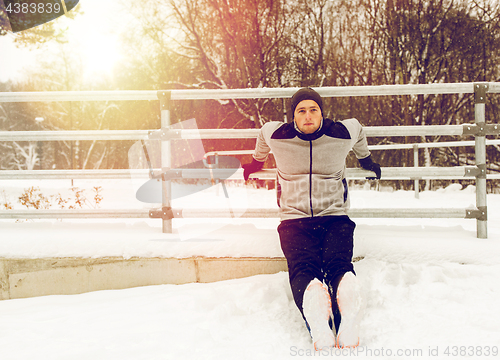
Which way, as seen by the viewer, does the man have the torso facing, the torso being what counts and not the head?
toward the camera
